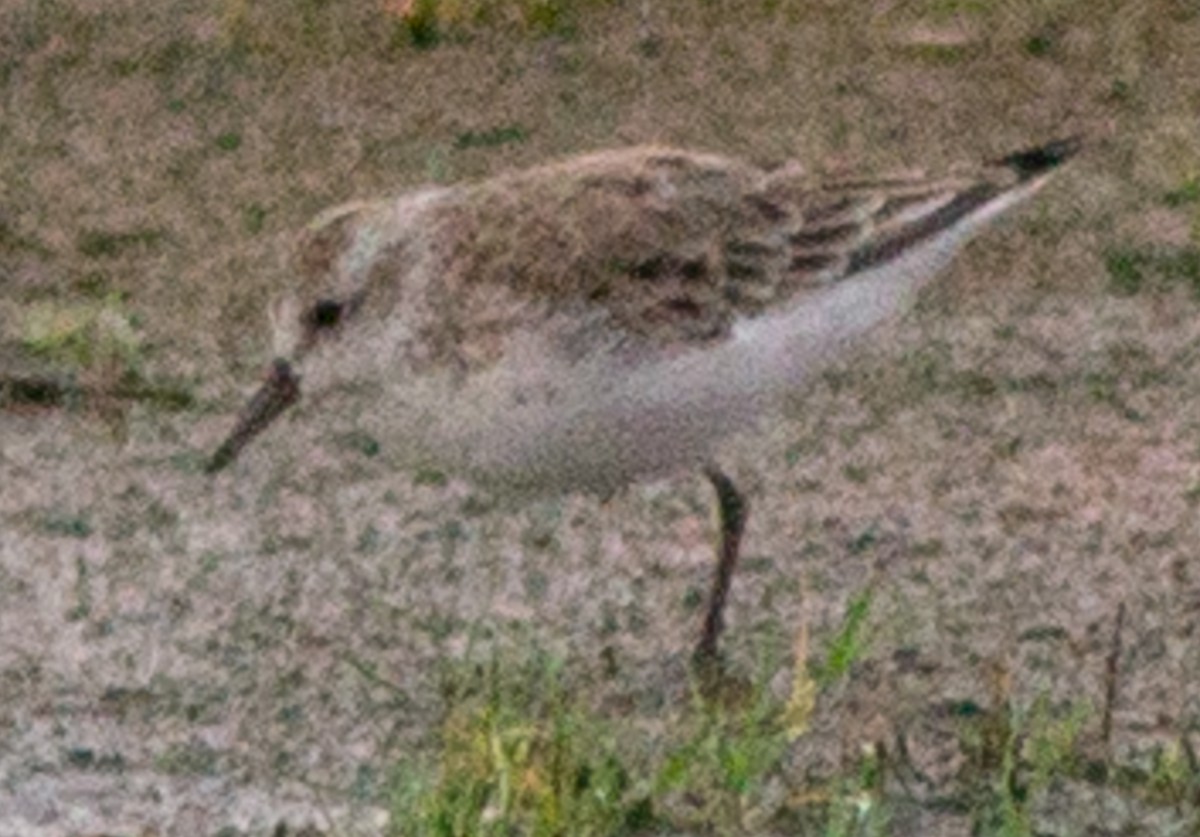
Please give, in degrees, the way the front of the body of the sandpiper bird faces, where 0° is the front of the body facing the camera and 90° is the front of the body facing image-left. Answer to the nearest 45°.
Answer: approximately 90°
